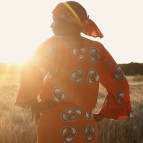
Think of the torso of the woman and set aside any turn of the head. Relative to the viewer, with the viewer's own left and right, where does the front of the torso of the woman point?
facing away from the viewer and to the left of the viewer
